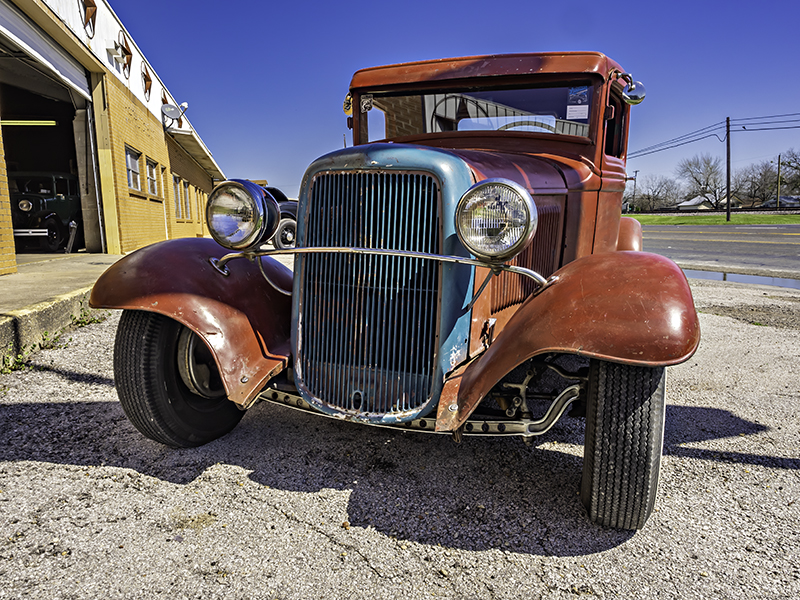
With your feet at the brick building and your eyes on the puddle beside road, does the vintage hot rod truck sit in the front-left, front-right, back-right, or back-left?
front-right

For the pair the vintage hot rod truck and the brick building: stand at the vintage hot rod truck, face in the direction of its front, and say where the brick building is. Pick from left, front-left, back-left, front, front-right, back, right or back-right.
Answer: right

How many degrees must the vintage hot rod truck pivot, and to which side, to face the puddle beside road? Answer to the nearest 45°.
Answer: approximately 180°

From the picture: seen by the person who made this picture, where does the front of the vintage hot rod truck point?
facing the viewer and to the left of the viewer

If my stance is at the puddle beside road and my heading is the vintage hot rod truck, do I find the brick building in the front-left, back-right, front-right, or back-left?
front-right

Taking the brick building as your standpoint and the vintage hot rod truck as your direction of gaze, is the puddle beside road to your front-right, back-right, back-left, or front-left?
front-left
